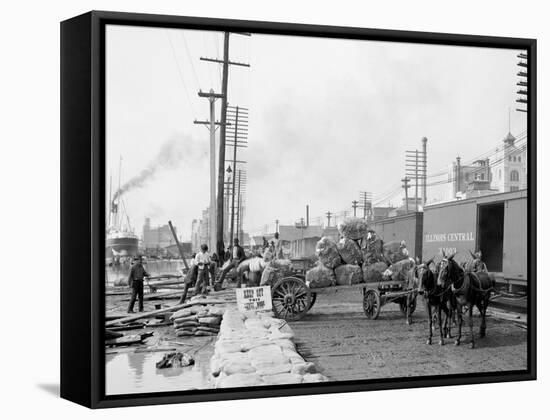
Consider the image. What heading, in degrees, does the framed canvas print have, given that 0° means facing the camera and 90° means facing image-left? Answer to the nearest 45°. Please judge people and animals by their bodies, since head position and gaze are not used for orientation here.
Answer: approximately 315°
